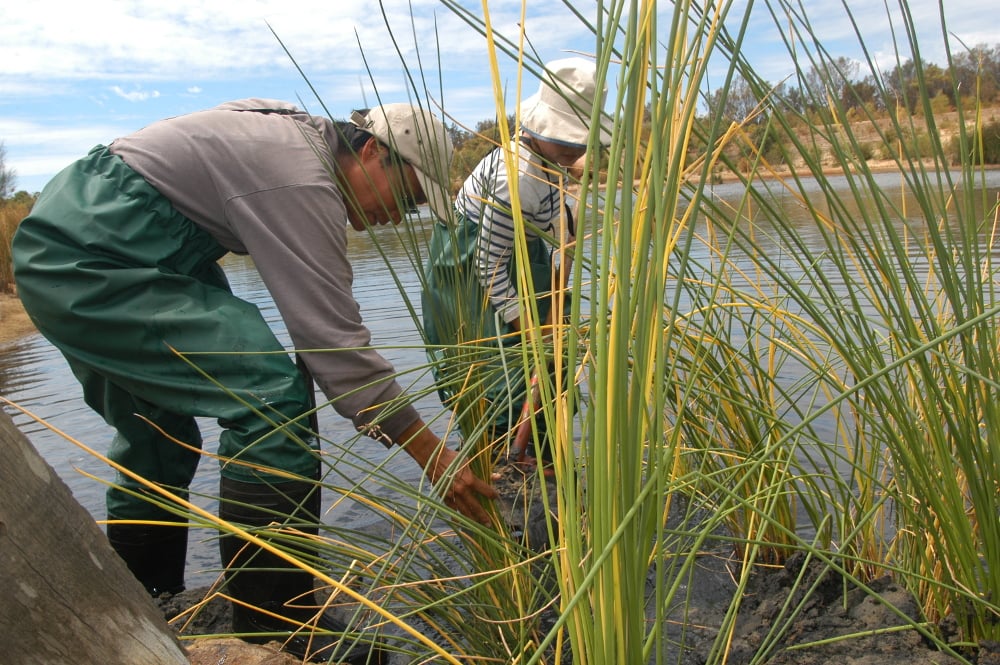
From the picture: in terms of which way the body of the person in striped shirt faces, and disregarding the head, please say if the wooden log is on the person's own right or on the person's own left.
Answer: on the person's own right

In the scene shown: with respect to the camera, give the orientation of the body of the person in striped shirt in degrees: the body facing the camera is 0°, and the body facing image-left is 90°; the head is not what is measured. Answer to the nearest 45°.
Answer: approximately 315°
